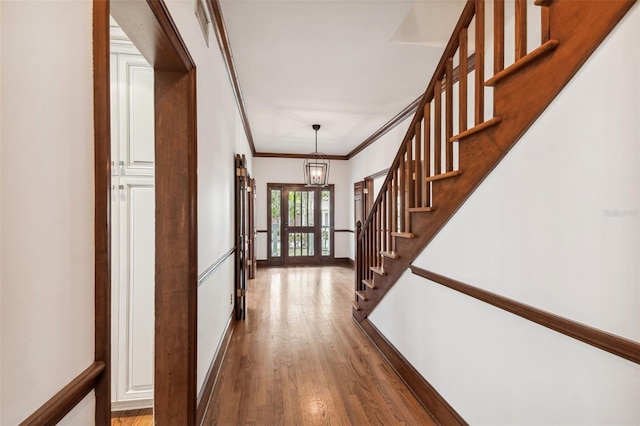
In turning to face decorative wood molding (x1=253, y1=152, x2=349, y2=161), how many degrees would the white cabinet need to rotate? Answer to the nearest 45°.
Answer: approximately 135° to its left

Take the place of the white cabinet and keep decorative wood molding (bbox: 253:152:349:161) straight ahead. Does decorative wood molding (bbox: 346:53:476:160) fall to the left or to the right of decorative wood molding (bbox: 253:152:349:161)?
right

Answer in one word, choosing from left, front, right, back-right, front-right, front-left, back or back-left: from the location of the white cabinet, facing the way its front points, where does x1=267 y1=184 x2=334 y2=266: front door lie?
back-left

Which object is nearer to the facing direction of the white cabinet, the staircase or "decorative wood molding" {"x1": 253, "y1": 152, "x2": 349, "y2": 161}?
the staircase

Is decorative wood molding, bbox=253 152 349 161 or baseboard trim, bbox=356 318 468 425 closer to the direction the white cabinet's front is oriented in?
the baseboard trim

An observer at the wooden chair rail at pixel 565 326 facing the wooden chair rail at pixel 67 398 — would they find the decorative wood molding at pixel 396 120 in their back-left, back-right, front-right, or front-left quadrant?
back-right

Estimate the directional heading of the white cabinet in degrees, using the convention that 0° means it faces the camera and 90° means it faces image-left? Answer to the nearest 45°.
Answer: approximately 0°

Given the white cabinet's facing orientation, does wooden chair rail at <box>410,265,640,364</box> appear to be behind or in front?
in front

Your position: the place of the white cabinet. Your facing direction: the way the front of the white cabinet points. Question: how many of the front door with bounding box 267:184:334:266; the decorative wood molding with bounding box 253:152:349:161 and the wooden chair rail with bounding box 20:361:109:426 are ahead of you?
1

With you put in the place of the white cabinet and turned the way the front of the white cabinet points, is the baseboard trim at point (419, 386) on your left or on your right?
on your left
